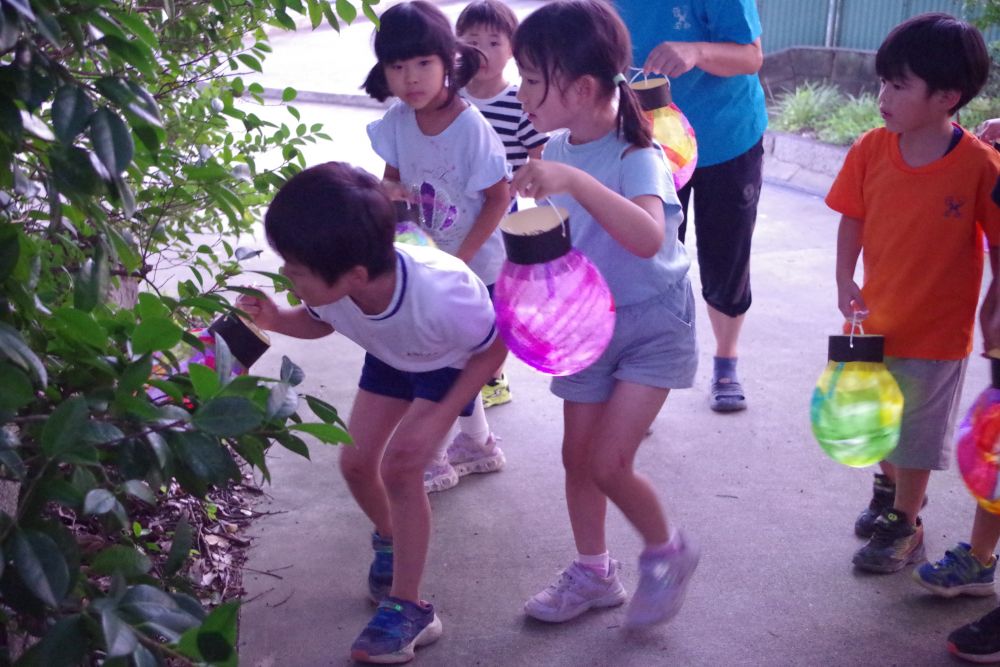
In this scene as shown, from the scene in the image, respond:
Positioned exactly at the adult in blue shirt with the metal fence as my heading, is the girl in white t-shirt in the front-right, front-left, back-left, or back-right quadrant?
back-left

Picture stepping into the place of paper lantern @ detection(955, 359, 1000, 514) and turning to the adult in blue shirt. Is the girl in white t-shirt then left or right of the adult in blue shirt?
left

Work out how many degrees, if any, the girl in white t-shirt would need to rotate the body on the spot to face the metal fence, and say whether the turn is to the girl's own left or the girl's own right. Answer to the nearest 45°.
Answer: approximately 180°

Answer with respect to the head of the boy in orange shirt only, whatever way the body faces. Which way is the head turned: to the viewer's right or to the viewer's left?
to the viewer's left

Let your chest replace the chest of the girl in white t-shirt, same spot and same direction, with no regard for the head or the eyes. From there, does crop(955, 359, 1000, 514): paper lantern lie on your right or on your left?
on your left

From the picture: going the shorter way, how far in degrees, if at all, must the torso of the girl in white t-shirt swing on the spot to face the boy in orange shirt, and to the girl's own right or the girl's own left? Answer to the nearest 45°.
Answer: approximately 90° to the girl's own left

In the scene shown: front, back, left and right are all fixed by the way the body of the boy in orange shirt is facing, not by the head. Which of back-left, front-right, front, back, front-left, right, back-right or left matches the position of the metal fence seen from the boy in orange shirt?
back-right

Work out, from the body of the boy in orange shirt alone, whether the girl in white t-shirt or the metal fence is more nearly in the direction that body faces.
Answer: the girl in white t-shirt

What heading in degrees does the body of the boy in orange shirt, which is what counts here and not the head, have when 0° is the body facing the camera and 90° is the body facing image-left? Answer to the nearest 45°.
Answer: approximately 45°
